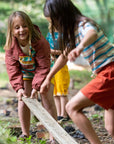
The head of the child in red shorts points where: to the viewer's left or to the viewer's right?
to the viewer's left

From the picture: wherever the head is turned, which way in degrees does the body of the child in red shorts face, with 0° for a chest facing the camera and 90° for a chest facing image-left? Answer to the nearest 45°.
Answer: approximately 90°
